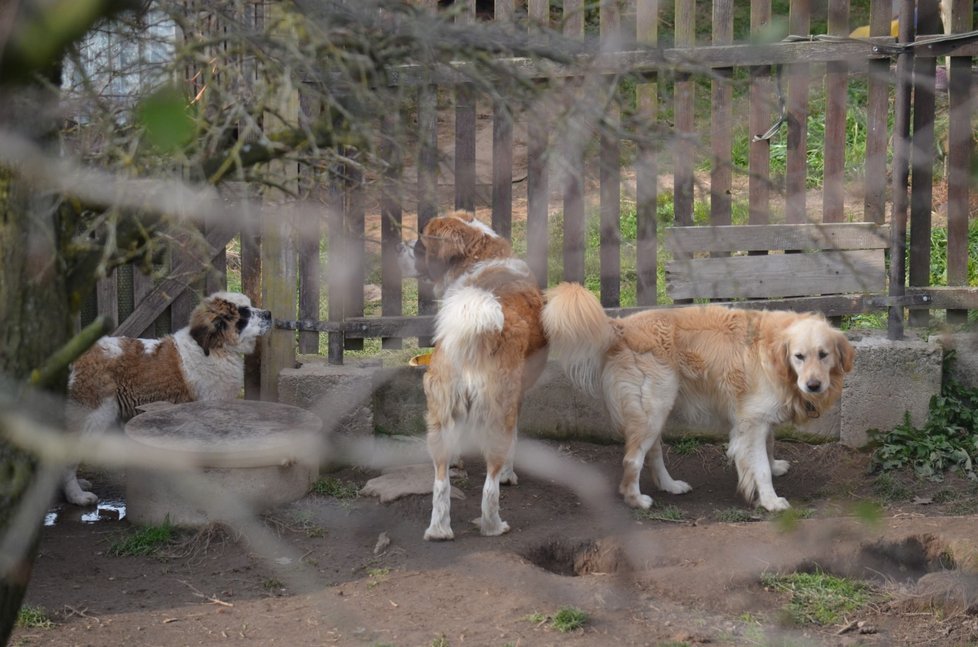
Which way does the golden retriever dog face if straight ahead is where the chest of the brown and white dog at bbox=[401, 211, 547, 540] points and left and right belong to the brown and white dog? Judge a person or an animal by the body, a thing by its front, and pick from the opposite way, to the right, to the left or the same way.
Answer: to the right

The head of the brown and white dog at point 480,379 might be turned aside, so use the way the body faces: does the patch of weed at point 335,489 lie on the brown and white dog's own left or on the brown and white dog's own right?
on the brown and white dog's own left

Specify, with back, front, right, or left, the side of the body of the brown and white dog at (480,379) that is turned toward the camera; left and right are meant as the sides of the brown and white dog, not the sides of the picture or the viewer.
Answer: back

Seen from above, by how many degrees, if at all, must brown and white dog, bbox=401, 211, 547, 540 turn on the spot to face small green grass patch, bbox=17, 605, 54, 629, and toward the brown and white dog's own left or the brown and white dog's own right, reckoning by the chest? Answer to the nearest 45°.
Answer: approximately 135° to the brown and white dog's own left

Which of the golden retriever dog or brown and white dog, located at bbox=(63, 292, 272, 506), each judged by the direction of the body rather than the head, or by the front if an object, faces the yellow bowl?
the brown and white dog

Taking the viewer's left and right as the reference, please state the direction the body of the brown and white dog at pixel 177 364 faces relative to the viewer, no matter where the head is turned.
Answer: facing to the right of the viewer

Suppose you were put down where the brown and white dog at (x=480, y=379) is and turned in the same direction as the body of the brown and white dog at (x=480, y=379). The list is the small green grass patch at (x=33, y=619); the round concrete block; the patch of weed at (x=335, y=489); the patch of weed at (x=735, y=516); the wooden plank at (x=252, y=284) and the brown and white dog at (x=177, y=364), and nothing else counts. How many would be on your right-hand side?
1

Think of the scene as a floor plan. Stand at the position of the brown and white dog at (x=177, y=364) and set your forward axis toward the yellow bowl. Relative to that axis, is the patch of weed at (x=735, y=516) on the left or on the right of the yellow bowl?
right

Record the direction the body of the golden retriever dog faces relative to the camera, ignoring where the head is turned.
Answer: to the viewer's right

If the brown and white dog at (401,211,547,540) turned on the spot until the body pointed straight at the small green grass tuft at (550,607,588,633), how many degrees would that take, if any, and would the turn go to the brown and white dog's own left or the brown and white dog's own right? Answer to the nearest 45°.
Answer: approximately 180°

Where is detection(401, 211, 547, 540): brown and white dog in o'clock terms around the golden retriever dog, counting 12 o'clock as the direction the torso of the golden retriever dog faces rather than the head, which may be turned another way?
The brown and white dog is roughly at 5 o'clock from the golden retriever dog.

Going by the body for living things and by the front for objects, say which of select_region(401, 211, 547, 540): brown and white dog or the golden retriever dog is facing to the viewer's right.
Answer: the golden retriever dog

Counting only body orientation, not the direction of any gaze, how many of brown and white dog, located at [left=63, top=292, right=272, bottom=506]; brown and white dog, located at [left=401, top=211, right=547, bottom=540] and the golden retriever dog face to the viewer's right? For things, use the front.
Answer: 2

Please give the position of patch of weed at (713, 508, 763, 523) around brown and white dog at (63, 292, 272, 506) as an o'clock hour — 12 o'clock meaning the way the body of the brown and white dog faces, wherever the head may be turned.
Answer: The patch of weed is roughly at 1 o'clock from the brown and white dog.

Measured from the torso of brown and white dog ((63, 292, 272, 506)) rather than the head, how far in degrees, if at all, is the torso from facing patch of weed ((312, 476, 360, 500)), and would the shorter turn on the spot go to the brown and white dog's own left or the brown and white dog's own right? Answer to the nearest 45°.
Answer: approximately 45° to the brown and white dog's own right

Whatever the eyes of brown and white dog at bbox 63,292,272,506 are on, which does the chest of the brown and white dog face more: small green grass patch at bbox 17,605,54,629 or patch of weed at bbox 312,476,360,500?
the patch of weed

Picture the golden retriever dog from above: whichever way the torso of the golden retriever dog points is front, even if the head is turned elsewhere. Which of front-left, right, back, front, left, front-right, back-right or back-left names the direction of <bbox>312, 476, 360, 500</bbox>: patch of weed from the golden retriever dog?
back
